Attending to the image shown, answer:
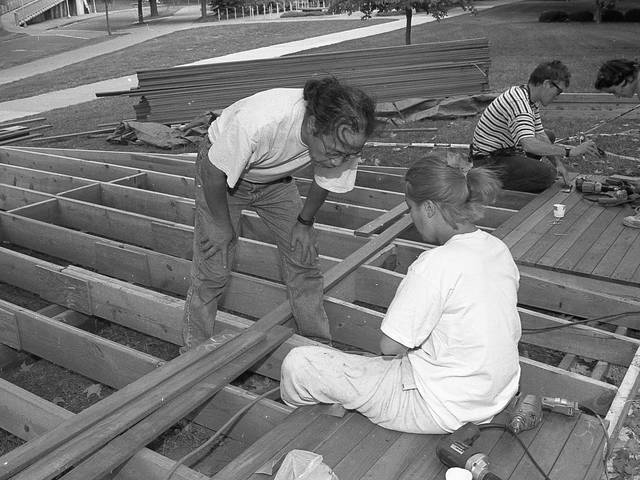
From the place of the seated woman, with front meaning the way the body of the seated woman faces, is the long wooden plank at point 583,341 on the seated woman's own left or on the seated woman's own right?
on the seated woman's own right

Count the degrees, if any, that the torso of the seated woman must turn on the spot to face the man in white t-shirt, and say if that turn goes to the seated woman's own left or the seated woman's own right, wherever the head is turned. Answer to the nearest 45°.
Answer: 0° — they already face them

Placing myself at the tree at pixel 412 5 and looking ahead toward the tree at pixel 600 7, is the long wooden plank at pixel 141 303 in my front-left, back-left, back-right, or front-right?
back-right

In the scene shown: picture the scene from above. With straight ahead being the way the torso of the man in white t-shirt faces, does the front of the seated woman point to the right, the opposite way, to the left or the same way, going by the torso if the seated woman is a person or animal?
the opposite way

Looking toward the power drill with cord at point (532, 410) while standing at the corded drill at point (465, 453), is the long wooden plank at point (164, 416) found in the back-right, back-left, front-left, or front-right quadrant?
back-left

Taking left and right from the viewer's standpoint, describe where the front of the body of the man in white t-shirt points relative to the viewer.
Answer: facing the viewer and to the right of the viewer

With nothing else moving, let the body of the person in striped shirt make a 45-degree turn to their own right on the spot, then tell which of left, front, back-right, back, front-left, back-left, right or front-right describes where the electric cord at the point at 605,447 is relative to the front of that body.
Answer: front-right

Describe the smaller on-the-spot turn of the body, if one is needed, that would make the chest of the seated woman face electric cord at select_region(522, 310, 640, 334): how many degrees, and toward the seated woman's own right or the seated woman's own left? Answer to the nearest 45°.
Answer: approximately 90° to the seated woman's own right

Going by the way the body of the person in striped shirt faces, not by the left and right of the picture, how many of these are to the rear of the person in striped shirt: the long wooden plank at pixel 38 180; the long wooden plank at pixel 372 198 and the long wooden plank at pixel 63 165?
3

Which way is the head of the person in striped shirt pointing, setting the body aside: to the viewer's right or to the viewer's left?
to the viewer's right

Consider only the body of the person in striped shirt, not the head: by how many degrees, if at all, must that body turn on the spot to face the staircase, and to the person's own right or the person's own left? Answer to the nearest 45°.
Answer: approximately 135° to the person's own left

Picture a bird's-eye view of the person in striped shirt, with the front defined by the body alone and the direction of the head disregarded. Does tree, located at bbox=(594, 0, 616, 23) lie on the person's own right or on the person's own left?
on the person's own left

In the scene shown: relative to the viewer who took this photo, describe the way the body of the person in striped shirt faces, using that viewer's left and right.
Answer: facing to the right of the viewer

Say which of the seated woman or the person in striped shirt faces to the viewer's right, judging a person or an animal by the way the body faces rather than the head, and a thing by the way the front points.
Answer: the person in striped shirt

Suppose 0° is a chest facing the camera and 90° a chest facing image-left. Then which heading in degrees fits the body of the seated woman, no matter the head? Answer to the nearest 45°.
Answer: approximately 135°

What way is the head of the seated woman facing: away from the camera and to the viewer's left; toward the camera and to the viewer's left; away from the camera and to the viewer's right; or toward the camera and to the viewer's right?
away from the camera and to the viewer's left

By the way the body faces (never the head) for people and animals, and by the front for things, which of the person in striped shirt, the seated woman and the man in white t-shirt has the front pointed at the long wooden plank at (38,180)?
the seated woman

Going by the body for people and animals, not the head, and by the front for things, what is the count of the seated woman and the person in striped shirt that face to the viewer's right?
1
